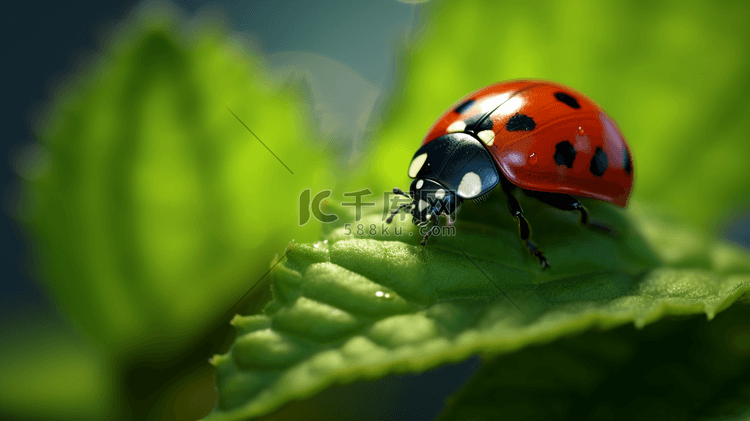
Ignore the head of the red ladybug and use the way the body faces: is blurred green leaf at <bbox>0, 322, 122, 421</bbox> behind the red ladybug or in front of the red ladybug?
in front

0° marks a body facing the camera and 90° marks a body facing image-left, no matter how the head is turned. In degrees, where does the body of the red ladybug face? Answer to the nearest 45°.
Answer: approximately 45°
